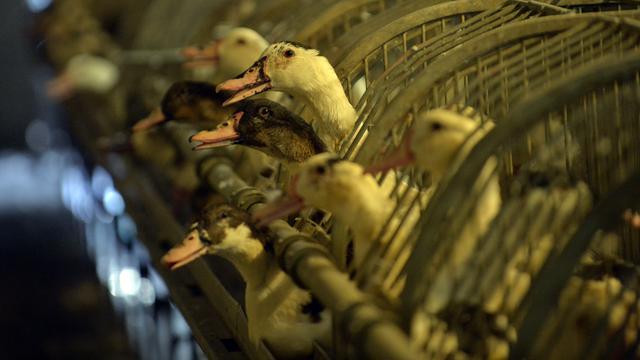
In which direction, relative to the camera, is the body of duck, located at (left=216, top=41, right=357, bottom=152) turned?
to the viewer's left

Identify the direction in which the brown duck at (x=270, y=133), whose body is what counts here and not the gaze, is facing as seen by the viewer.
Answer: to the viewer's left

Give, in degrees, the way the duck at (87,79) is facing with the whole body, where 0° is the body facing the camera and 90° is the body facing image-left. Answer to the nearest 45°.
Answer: approximately 90°

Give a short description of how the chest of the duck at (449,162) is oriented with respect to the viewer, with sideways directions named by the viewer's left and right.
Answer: facing to the left of the viewer

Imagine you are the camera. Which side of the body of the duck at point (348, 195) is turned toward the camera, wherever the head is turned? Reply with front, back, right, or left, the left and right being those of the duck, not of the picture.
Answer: left

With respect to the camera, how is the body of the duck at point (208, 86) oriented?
to the viewer's left

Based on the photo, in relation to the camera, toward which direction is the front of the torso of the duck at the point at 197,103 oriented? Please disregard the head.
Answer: to the viewer's left
